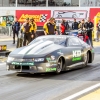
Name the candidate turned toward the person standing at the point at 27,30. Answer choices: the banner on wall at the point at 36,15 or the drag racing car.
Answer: the banner on wall

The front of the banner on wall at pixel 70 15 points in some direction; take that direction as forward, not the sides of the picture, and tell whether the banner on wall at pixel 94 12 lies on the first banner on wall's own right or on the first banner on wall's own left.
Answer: on the first banner on wall's own left

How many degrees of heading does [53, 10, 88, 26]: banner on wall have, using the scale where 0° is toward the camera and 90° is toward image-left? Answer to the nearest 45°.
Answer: approximately 0°

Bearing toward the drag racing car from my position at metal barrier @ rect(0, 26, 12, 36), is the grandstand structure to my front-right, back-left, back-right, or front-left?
back-left

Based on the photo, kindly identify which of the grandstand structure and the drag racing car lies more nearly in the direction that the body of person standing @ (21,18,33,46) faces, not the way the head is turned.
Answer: the drag racing car

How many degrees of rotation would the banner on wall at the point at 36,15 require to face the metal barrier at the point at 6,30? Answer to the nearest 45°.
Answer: approximately 45° to its right

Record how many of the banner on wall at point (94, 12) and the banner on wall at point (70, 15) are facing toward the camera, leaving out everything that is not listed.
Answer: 2

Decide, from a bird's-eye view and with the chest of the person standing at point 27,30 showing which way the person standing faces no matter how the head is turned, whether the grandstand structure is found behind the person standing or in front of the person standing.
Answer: behind
